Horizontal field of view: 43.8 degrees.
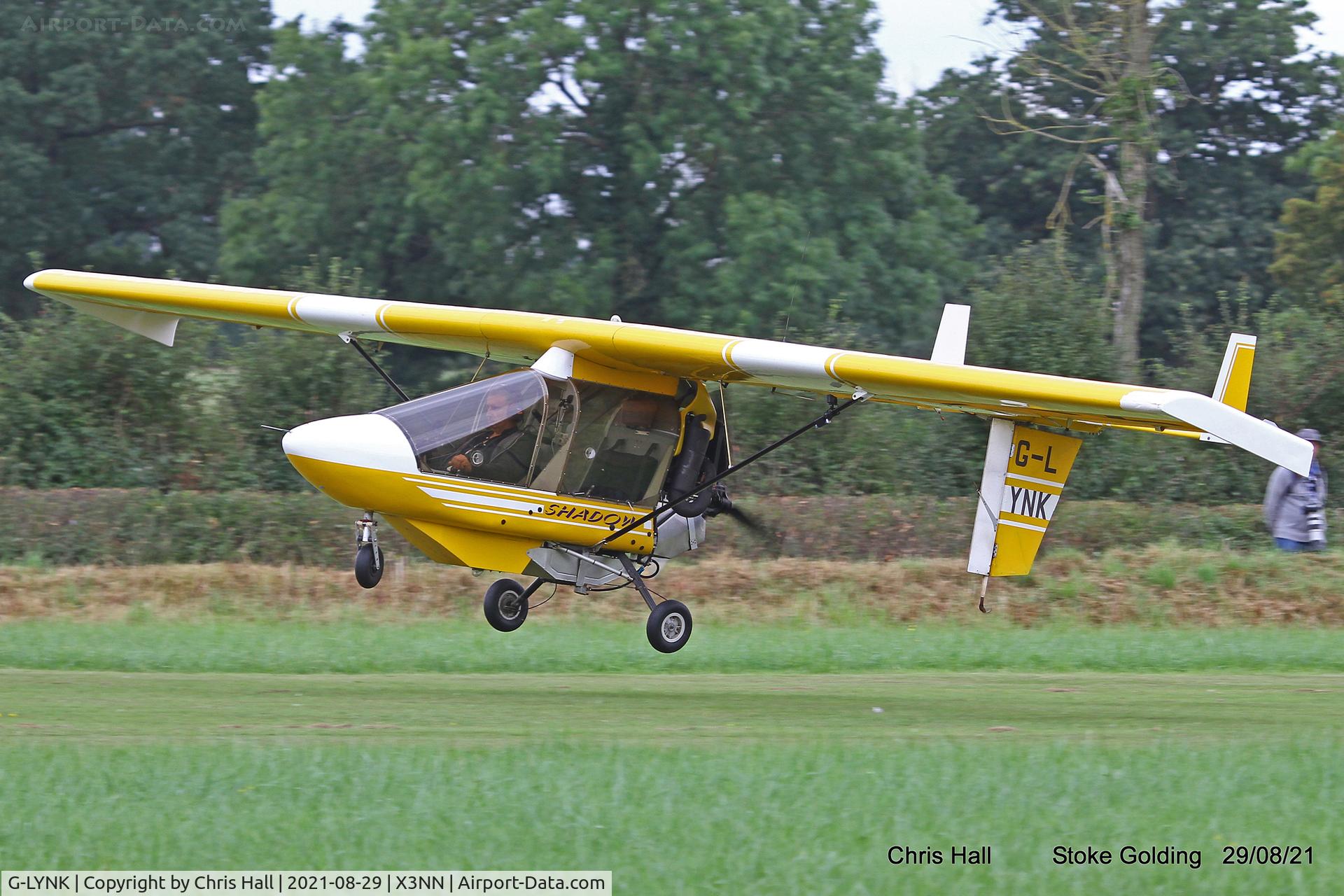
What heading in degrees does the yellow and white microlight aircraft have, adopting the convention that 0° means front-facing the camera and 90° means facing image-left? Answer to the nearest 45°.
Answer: approximately 45°

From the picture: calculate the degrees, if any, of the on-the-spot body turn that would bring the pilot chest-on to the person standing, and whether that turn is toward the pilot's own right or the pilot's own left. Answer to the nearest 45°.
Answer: approximately 180°

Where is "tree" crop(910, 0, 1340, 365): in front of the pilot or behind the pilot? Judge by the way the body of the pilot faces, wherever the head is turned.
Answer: behind

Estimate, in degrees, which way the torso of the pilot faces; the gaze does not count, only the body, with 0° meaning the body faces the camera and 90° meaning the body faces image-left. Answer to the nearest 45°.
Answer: approximately 45°

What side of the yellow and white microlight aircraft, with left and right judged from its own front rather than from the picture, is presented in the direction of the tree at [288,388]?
right

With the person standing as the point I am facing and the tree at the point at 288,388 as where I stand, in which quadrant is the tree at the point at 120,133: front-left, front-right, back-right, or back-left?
back-left
